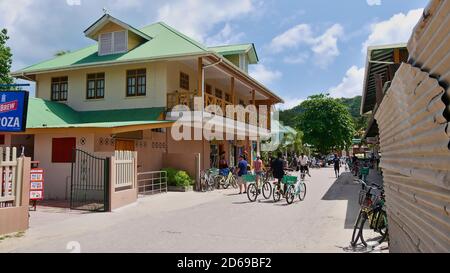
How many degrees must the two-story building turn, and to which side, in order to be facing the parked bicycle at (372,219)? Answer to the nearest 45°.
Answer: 0° — it already faces it

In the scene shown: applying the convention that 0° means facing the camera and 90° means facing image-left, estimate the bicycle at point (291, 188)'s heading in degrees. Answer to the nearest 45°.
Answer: approximately 225°

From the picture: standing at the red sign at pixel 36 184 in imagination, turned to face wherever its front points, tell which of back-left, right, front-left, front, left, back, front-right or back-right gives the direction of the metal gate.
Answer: back-left

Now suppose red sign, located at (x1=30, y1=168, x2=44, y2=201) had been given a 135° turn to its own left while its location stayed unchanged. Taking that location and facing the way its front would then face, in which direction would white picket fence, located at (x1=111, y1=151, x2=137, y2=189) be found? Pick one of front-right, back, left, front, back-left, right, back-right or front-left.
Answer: front-right

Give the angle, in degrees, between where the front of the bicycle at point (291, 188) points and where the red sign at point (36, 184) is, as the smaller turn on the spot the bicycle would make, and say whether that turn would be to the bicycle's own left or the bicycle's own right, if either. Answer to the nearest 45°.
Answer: approximately 135° to the bicycle's own left

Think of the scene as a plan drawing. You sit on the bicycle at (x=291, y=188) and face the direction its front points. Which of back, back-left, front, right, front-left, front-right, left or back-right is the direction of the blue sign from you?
back
